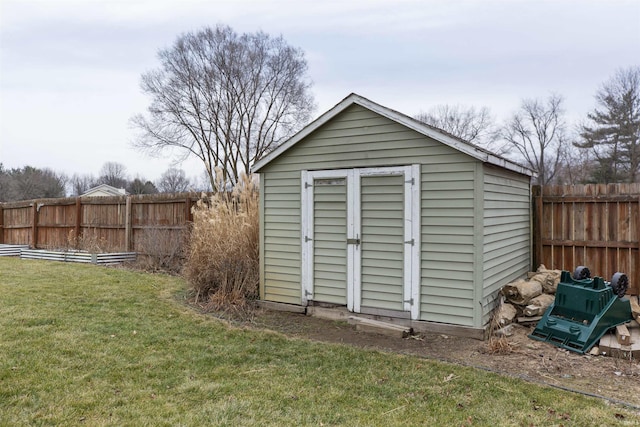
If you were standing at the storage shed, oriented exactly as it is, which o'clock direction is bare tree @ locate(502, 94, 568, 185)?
The bare tree is roughly at 5 o'clock from the storage shed.

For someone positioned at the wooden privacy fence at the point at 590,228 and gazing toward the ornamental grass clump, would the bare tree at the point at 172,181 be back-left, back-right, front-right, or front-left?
front-right

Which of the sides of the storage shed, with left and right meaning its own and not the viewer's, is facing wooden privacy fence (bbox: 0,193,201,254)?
right

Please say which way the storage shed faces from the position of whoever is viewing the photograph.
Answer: facing the viewer and to the left of the viewer

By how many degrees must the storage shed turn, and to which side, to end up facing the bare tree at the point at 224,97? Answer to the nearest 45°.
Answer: approximately 90° to its right

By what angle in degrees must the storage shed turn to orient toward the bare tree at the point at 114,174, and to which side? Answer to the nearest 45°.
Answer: approximately 90° to its right

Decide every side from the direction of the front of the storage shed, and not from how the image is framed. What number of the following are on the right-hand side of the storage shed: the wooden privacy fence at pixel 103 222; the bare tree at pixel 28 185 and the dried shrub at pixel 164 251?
3

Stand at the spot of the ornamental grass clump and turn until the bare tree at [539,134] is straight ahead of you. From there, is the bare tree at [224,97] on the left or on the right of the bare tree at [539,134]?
left

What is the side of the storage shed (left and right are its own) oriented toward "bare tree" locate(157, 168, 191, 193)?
right

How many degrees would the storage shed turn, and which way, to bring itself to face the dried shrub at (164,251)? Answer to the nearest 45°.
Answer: approximately 90° to its right

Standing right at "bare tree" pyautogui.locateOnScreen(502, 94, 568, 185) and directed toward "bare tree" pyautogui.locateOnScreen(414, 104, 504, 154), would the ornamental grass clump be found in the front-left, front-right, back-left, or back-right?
front-left

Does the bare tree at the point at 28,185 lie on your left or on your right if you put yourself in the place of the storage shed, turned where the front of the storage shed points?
on your right

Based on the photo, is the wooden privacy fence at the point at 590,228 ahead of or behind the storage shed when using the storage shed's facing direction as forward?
behind
